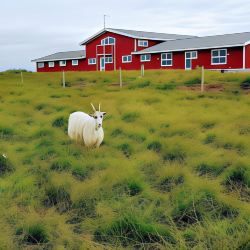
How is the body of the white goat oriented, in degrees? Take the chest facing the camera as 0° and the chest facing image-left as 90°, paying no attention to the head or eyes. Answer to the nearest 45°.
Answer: approximately 315°

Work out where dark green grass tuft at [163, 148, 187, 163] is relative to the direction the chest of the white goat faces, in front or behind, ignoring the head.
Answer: in front

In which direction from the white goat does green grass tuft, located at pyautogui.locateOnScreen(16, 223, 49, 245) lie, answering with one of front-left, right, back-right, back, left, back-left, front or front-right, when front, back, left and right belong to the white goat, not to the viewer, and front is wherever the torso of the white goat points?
front-right

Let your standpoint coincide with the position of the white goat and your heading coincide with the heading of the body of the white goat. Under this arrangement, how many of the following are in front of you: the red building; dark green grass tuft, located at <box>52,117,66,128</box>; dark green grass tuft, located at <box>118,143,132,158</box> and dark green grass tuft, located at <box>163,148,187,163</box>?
2

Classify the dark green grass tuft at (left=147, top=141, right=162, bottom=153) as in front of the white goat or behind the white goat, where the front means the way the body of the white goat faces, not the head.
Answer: in front

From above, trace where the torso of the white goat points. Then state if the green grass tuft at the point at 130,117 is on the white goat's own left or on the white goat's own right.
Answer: on the white goat's own left

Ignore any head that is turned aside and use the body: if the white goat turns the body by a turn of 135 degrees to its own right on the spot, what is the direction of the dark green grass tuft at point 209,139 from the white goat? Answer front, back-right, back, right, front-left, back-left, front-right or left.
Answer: back

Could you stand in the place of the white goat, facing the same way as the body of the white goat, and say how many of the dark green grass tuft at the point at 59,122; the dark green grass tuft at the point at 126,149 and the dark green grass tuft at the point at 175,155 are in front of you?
2

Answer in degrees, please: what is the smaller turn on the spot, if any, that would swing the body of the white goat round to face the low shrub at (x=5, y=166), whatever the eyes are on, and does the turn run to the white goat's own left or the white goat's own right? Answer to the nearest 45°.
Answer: approximately 90° to the white goat's own right

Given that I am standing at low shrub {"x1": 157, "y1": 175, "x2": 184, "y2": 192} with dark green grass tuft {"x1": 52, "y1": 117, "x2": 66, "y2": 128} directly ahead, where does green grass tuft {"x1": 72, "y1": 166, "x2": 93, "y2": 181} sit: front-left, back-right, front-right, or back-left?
front-left

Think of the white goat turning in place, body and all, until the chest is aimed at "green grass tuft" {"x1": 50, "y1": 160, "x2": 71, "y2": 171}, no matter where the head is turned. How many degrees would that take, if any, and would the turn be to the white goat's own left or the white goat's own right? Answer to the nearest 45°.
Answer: approximately 45° to the white goat's own right

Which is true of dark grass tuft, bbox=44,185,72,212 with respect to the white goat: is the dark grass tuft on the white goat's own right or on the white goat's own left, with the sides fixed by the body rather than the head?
on the white goat's own right
